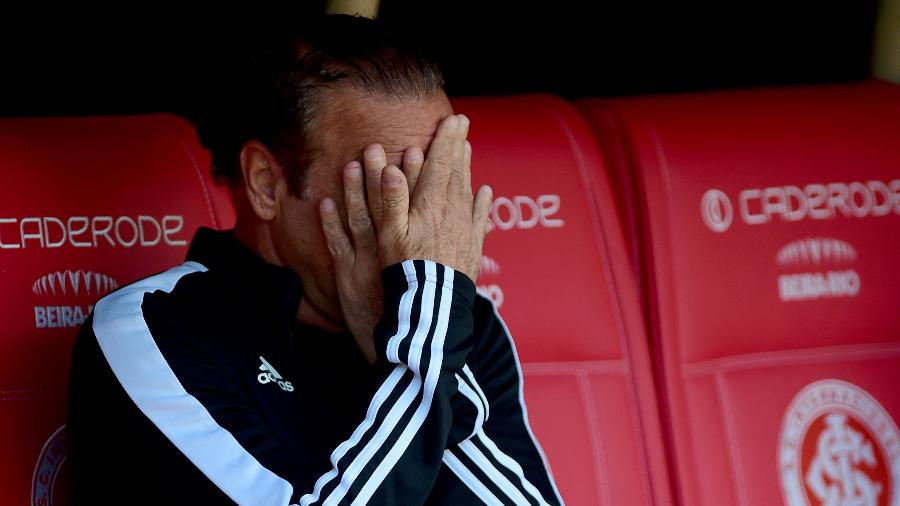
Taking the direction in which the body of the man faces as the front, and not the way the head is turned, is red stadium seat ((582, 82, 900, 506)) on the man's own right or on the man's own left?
on the man's own left
